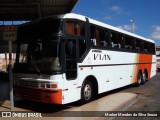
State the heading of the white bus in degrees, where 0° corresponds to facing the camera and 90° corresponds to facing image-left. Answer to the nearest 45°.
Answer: approximately 45°
